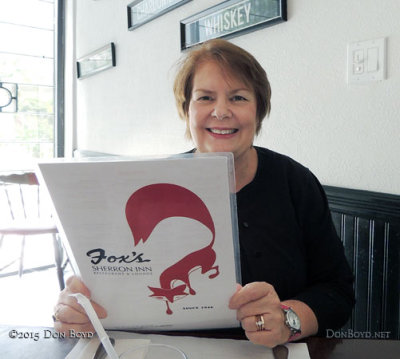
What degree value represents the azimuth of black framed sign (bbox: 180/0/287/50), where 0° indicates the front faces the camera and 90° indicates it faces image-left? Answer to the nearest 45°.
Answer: approximately 45°

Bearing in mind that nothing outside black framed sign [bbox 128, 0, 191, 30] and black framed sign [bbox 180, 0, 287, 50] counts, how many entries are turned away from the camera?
0

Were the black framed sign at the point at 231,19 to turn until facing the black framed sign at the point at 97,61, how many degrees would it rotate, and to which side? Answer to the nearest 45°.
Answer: approximately 90° to its right

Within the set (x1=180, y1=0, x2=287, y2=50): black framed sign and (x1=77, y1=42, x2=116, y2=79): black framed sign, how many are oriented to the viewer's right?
0

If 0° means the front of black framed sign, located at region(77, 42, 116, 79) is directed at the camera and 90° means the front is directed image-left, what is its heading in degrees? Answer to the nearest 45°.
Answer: approximately 45°

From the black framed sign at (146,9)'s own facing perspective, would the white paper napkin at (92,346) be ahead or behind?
ahead

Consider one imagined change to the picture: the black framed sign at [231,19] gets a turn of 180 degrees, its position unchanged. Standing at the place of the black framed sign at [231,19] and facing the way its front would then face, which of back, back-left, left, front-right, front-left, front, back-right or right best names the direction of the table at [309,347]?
back-right

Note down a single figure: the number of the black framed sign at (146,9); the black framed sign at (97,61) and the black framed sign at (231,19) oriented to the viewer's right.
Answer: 0

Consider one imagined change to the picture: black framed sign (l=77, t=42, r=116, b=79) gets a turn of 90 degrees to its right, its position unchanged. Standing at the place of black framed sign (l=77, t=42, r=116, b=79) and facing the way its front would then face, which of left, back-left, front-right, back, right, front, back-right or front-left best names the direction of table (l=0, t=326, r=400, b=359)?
back-left

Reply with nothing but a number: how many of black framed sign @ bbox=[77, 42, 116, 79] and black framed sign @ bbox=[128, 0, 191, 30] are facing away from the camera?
0

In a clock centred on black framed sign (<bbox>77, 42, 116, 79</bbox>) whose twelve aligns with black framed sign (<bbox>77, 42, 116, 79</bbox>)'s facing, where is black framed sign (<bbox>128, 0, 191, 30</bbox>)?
black framed sign (<bbox>128, 0, 191, 30</bbox>) is roughly at 10 o'clock from black framed sign (<bbox>77, 42, 116, 79</bbox>).

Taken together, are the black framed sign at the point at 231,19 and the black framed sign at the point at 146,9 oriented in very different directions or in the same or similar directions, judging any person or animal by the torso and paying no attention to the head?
same or similar directions

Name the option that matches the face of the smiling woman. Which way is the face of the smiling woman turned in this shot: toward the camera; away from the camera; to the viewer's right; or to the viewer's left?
toward the camera

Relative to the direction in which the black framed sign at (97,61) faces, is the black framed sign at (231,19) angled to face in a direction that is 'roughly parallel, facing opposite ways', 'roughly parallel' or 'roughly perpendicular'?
roughly parallel
